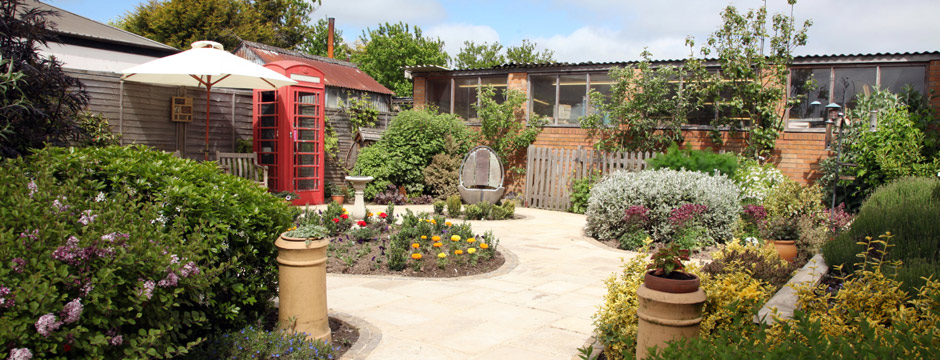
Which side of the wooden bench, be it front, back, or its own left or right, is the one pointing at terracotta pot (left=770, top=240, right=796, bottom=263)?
front

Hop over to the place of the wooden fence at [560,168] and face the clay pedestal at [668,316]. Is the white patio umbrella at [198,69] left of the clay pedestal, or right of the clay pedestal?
right

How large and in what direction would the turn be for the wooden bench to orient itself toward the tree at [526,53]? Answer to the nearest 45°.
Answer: approximately 90° to its left

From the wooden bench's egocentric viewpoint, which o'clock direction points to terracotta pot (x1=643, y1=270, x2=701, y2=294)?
The terracotta pot is roughly at 1 o'clock from the wooden bench.

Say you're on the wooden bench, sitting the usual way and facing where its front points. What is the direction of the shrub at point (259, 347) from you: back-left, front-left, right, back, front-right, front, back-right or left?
front-right

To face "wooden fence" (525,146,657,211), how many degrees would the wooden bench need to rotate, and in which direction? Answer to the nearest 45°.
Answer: approximately 45° to its left

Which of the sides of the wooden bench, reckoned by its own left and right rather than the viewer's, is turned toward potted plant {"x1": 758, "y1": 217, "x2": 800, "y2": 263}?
front

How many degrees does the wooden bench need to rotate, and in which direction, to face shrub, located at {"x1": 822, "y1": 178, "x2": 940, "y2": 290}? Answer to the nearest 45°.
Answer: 0° — it already faces it

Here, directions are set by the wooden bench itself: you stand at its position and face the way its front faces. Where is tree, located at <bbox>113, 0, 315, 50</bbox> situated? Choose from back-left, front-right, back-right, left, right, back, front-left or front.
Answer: back-left

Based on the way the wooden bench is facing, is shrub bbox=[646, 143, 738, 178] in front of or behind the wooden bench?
in front

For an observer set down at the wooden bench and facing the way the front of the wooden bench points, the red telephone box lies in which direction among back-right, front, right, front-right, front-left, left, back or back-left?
left

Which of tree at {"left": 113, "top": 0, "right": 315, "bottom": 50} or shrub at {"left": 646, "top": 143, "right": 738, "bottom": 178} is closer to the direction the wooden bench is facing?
the shrub

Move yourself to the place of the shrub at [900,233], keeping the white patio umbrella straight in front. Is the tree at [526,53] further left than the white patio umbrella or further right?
right

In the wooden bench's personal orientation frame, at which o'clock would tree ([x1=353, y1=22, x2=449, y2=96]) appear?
The tree is roughly at 8 o'clock from the wooden bench.

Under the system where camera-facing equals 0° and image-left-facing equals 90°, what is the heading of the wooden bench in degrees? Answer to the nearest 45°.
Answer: approximately 315°
